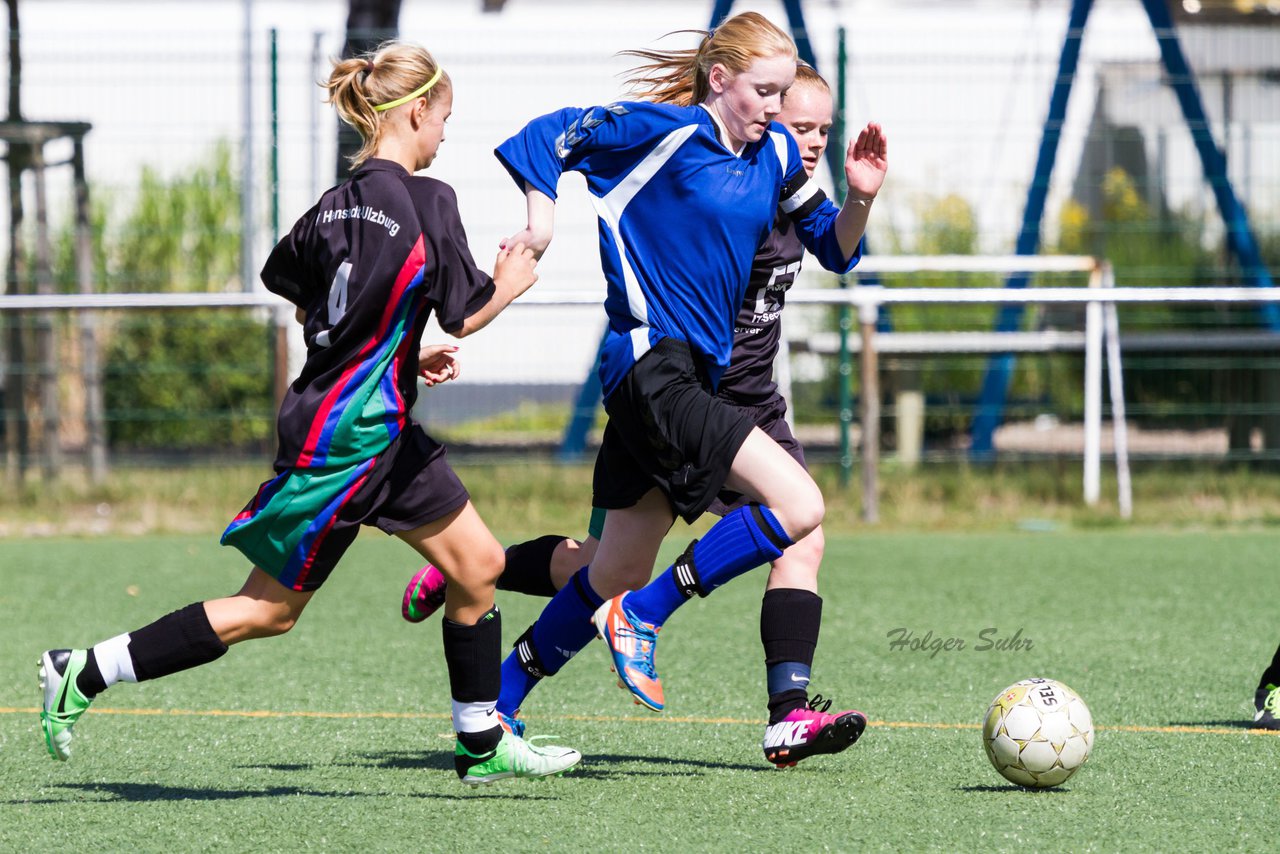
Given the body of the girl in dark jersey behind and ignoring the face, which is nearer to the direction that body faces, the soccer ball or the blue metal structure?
the soccer ball

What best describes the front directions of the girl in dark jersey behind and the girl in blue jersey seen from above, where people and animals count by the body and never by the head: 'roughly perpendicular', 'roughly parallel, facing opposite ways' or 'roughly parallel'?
roughly parallel

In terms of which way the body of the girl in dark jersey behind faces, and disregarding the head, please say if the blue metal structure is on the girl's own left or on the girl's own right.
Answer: on the girl's own left

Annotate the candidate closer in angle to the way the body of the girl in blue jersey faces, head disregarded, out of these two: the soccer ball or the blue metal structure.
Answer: the soccer ball

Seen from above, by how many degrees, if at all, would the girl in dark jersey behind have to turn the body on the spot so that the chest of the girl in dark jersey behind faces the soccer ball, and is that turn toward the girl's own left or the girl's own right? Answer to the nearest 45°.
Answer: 0° — they already face it

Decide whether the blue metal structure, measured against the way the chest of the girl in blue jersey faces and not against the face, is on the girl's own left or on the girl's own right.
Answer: on the girl's own left

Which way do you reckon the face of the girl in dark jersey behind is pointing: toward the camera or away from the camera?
toward the camera

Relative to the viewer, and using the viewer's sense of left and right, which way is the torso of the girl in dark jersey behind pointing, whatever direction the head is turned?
facing the viewer and to the right of the viewer

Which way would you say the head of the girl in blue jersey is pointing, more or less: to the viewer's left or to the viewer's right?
to the viewer's right
